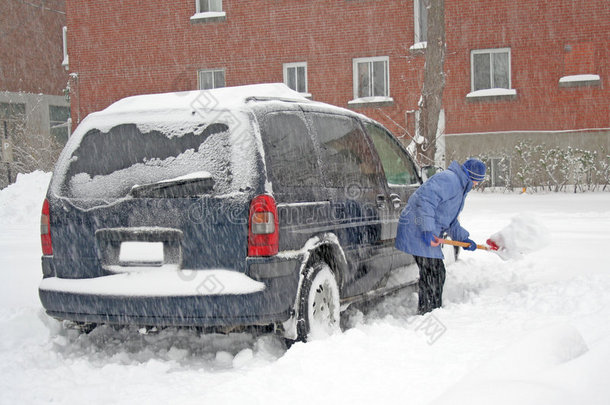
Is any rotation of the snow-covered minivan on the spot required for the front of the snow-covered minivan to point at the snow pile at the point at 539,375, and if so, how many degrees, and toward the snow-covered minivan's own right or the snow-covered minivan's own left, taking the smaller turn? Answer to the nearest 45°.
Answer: approximately 90° to the snow-covered minivan's own right

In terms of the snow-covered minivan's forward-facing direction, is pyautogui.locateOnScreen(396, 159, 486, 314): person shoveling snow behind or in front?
in front

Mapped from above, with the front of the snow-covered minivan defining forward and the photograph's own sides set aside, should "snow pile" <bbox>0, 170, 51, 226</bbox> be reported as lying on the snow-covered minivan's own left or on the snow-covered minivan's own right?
on the snow-covered minivan's own left

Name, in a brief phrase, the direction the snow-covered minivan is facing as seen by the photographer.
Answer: facing away from the viewer and to the right of the viewer

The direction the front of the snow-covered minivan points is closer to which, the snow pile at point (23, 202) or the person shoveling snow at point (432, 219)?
the person shoveling snow

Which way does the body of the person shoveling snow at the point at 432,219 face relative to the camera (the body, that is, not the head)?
to the viewer's right

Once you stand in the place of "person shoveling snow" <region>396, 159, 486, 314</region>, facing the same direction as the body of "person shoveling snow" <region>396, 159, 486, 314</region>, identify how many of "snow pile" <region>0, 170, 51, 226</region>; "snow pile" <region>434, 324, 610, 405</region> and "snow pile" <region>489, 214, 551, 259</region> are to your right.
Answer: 1

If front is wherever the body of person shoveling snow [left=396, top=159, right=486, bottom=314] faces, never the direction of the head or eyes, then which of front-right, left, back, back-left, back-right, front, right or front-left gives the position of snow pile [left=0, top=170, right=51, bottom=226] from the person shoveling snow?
back-left

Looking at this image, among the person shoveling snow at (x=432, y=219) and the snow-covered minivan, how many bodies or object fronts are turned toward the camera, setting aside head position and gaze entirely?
0

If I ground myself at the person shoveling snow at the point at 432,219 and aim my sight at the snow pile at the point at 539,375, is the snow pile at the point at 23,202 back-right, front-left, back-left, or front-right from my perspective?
back-right

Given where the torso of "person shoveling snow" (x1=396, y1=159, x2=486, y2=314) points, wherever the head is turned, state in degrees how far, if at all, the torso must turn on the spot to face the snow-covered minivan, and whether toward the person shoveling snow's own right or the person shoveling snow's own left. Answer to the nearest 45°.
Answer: approximately 135° to the person shoveling snow's own right

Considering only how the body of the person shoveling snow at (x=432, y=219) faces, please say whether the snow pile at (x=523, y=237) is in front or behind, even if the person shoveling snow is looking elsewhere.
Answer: in front

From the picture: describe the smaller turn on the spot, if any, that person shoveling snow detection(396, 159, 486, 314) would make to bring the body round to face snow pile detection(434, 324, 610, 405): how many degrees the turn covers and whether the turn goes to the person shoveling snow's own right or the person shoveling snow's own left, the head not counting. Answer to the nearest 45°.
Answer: approximately 90° to the person shoveling snow's own right

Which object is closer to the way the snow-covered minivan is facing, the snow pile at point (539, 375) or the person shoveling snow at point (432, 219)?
the person shoveling snow
